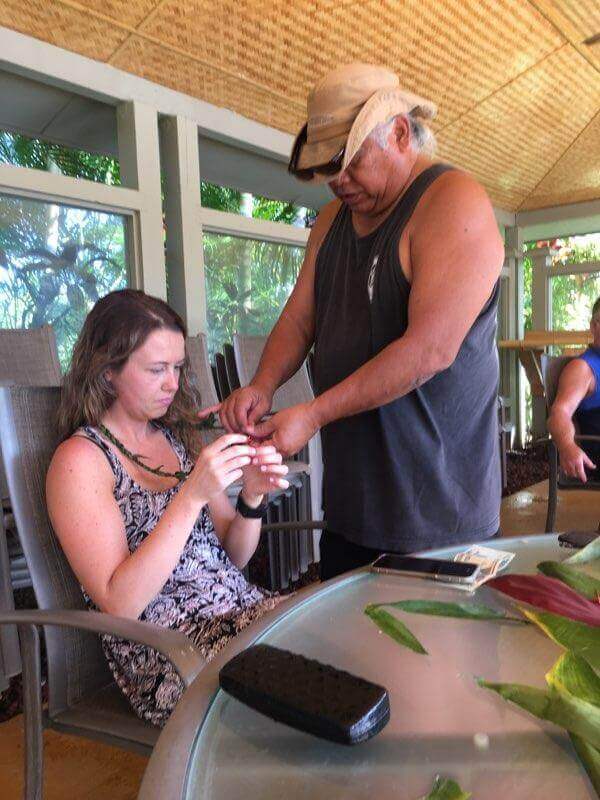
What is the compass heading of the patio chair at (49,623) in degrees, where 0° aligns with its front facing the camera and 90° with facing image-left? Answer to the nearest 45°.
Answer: approximately 315°

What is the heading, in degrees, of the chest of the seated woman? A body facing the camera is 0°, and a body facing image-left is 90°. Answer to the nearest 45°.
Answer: approximately 315°

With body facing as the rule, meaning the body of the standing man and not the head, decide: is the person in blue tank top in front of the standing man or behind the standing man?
behind

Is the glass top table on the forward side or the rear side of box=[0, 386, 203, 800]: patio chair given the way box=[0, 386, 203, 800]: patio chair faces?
on the forward side

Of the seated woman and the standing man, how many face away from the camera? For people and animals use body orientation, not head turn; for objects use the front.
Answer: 0

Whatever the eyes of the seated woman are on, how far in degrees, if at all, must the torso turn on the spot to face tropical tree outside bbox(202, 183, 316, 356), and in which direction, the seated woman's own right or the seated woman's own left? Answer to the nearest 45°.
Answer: approximately 135° to the seated woman's own left

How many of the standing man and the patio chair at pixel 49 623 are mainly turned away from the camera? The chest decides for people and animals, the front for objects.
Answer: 0

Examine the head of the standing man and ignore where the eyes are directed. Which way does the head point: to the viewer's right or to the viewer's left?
to the viewer's left

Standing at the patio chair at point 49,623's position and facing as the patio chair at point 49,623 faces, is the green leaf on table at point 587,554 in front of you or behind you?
in front

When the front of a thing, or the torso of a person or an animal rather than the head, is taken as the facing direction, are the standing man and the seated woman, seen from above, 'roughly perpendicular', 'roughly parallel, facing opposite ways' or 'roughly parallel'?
roughly perpendicular

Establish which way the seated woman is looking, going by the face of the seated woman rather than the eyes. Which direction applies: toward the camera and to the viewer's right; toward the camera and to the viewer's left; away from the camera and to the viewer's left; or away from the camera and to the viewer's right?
toward the camera and to the viewer's right
